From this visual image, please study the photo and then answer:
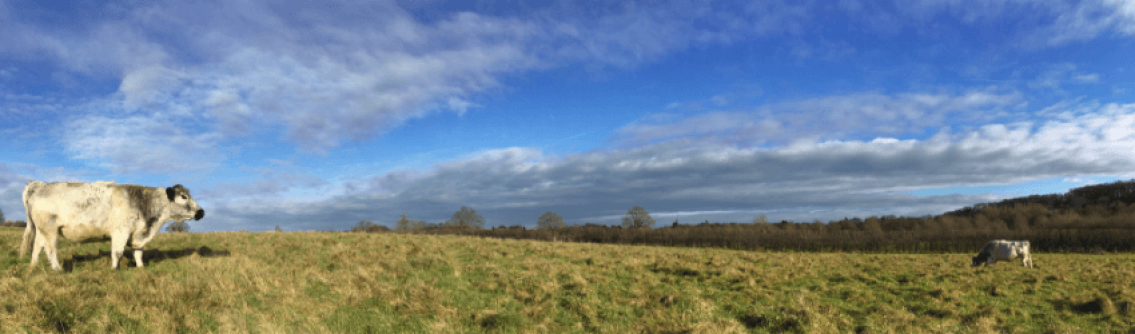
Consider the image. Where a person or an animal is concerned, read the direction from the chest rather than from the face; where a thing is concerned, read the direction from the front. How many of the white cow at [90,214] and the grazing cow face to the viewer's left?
1

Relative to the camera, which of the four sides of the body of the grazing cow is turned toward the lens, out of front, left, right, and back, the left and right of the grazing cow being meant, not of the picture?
left

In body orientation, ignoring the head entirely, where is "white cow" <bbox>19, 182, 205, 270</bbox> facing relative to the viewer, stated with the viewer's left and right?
facing to the right of the viewer

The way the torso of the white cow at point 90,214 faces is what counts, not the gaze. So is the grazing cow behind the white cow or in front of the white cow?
in front

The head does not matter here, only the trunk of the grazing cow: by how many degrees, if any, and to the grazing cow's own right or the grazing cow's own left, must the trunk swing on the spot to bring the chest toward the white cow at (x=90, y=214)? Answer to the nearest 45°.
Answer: approximately 45° to the grazing cow's own left

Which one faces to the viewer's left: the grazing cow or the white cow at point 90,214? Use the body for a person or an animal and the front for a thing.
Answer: the grazing cow
